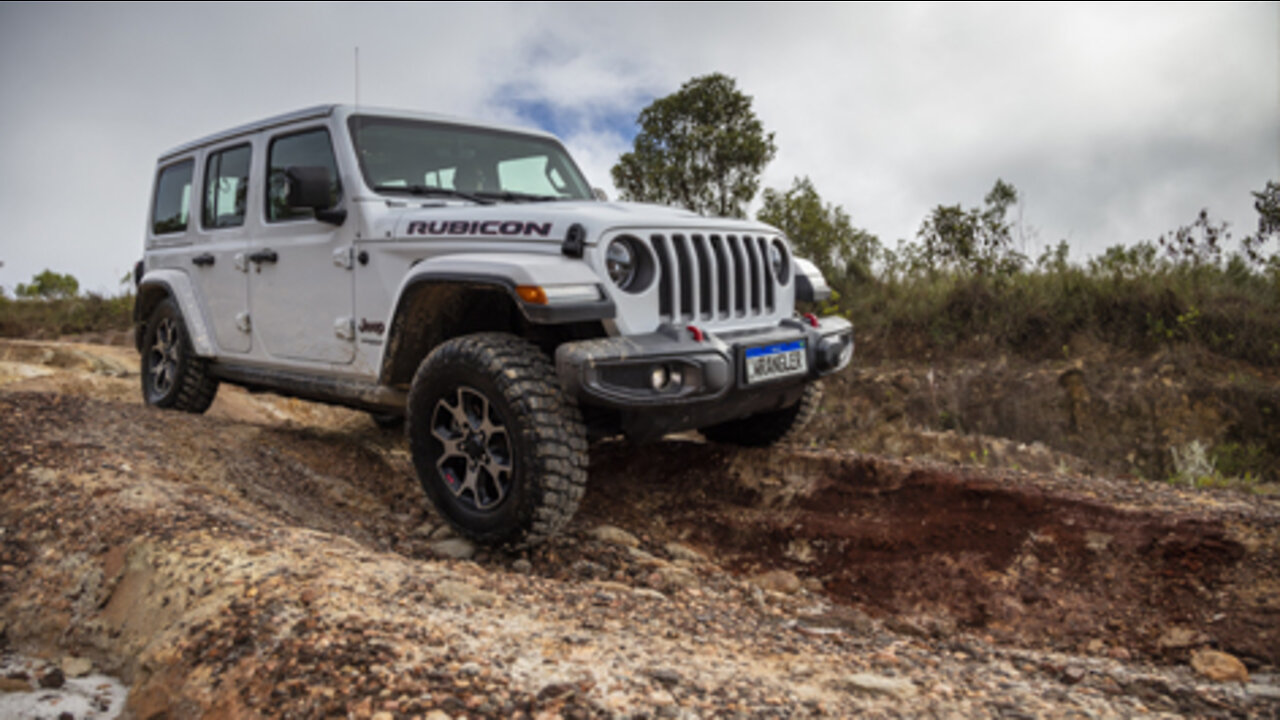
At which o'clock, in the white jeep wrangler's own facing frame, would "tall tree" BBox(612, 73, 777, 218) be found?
The tall tree is roughly at 8 o'clock from the white jeep wrangler.

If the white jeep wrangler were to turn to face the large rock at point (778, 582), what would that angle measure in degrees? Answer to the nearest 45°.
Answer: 0° — it already faces it

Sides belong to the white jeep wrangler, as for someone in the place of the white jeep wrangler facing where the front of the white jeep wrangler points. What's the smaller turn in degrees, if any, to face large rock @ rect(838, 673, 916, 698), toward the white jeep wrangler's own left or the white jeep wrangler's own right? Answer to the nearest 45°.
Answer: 0° — it already faces it

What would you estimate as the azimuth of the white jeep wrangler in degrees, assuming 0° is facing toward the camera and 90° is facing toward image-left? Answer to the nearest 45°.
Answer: approximately 315°

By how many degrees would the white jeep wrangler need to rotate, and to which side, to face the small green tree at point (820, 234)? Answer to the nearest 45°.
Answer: approximately 90° to its left

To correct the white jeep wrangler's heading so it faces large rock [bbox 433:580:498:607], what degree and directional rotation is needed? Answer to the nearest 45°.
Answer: approximately 45° to its right
